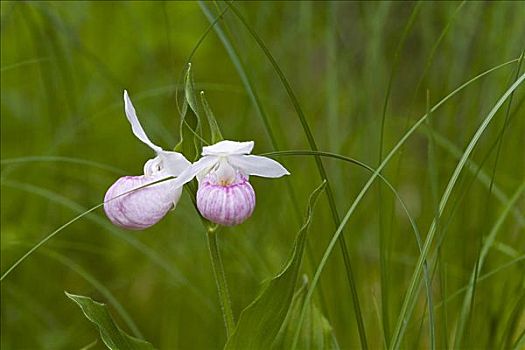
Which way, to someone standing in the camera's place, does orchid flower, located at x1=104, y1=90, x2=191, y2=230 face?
facing to the left of the viewer
